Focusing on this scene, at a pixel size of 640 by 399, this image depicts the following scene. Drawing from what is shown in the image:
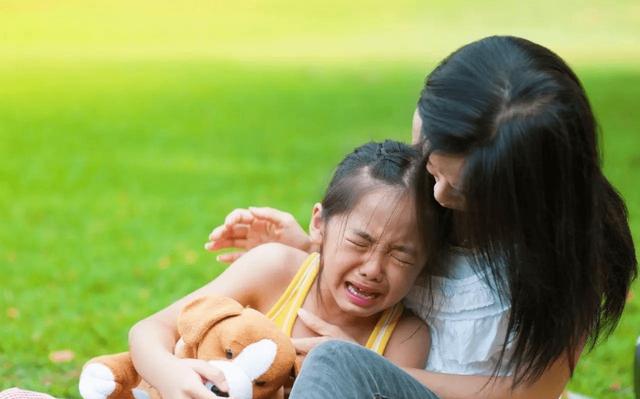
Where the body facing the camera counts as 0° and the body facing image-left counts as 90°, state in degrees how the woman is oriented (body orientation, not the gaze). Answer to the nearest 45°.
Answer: approximately 45°

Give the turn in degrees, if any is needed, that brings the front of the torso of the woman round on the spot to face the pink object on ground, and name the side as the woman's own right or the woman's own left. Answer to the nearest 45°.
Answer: approximately 45° to the woman's own right

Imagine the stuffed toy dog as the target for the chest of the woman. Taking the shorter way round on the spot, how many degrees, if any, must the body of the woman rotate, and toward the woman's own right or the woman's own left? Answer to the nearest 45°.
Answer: approximately 45° to the woman's own right
